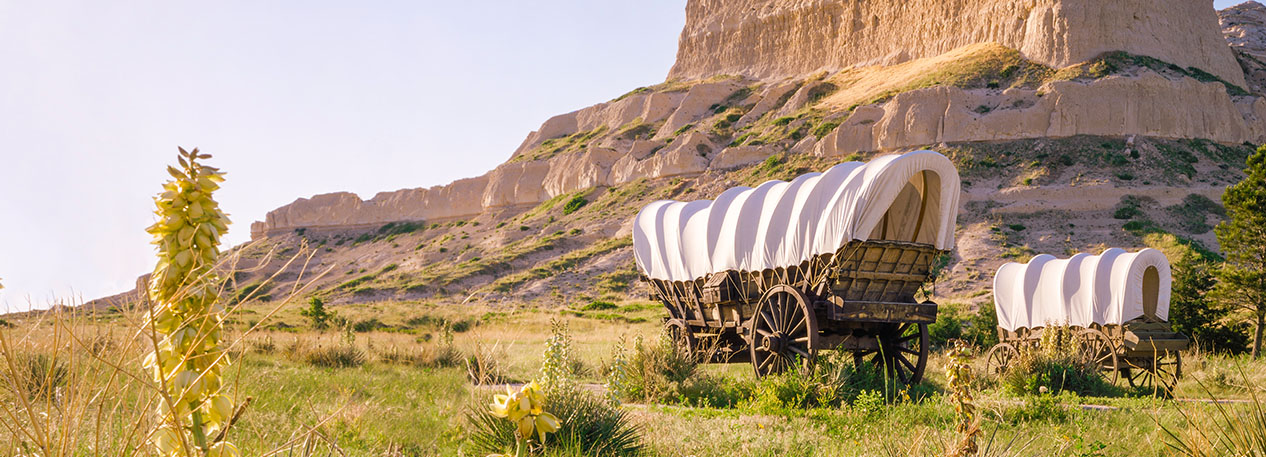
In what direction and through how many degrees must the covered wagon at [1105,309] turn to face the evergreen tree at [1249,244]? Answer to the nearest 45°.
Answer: approximately 45° to its right
